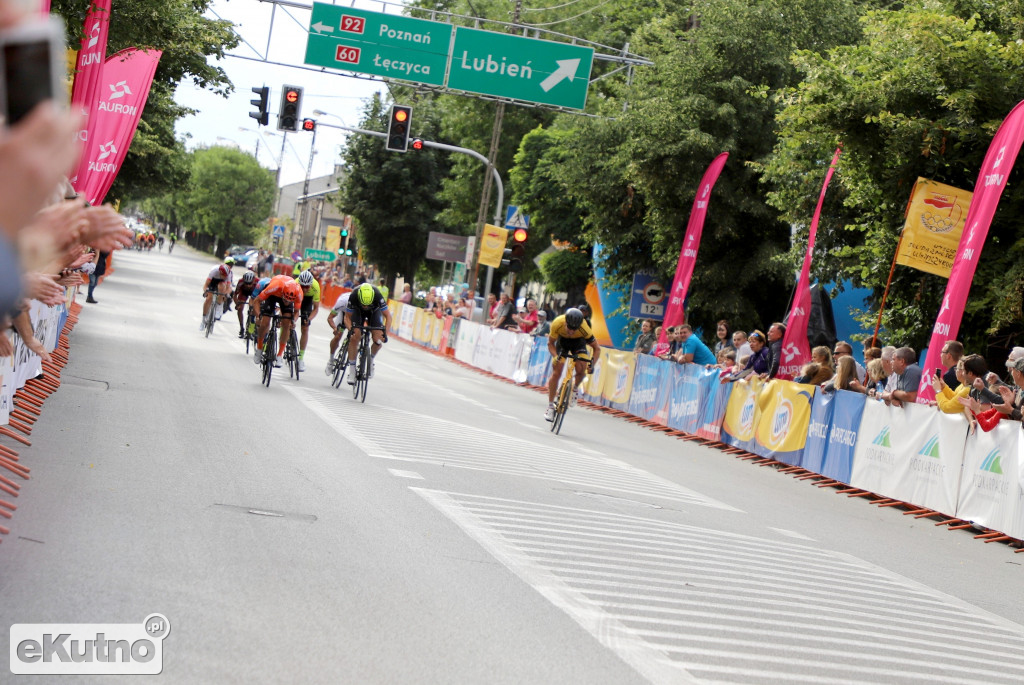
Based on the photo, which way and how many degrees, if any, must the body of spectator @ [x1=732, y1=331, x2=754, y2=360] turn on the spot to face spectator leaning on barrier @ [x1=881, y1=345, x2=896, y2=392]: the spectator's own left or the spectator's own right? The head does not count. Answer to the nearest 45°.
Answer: approximately 90° to the spectator's own left

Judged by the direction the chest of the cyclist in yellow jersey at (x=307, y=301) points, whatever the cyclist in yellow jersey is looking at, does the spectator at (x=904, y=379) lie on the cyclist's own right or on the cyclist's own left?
on the cyclist's own left

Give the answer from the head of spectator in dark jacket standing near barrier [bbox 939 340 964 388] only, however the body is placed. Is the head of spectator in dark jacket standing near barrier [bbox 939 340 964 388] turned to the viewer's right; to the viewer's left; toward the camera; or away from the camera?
to the viewer's left

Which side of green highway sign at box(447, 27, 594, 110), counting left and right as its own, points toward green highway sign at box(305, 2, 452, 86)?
right

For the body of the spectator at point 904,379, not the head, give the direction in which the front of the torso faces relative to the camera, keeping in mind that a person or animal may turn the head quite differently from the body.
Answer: to the viewer's left

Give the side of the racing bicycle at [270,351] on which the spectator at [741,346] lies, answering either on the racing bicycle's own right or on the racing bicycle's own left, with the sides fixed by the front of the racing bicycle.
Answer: on the racing bicycle's own left

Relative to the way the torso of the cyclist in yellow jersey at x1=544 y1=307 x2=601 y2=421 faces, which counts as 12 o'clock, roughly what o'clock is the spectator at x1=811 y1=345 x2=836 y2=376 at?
The spectator is roughly at 9 o'clock from the cyclist in yellow jersey.

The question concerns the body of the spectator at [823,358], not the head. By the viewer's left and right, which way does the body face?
facing to the left of the viewer

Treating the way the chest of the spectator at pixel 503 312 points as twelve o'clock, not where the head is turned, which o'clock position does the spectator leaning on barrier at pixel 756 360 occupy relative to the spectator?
The spectator leaning on barrier is roughly at 10 o'clock from the spectator.

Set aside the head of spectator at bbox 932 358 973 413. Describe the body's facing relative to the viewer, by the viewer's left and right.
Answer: facing to the left of the viewer

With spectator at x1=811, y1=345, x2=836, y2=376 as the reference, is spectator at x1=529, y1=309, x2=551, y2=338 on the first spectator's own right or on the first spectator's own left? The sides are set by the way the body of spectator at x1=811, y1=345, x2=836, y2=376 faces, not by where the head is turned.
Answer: on the first spectator's own right

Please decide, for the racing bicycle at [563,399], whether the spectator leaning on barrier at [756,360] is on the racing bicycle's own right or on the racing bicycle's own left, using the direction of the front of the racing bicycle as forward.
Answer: on the racing bicycle's own left

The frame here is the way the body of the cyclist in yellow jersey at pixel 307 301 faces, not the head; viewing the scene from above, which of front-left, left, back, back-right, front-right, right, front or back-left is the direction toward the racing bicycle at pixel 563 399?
front-left

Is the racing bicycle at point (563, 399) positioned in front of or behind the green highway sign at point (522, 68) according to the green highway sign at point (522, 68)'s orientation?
in front

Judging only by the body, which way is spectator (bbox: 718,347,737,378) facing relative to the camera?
to the viewer's left

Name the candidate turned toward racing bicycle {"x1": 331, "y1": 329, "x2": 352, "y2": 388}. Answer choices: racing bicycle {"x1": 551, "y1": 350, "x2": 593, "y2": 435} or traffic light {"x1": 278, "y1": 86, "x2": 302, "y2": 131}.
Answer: the traffic light
